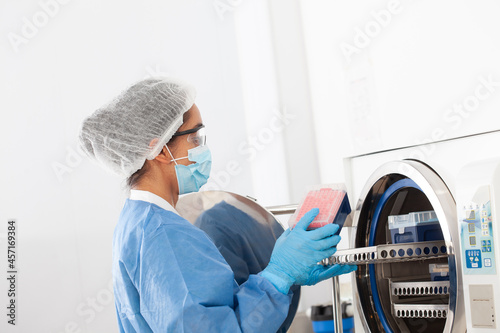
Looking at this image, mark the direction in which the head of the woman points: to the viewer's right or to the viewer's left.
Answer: to the viewer's right

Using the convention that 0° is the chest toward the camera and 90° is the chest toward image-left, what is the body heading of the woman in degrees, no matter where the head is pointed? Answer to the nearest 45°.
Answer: approximately 270°
